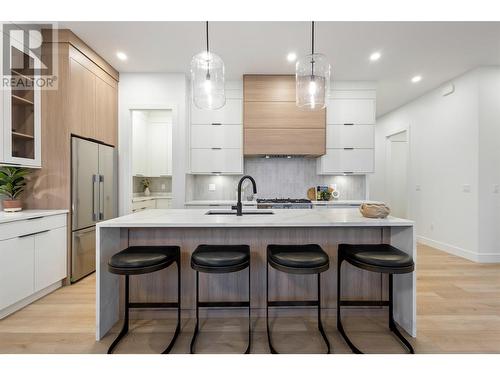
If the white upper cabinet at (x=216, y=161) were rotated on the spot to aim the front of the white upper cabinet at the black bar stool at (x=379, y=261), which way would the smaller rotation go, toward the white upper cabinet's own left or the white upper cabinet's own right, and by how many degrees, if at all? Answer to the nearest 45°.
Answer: approximately 45° to the white upper cabinet's own left

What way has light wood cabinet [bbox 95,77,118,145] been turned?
to the viewer's right

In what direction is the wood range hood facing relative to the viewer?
toward the camera

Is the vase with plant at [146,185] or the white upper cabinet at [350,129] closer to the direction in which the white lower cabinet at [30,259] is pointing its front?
the white upper cabinet

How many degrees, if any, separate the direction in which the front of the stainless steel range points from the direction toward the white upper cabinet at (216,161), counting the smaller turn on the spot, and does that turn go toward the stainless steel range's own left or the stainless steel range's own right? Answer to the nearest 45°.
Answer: approximately 90° to the stainless steel range's own right

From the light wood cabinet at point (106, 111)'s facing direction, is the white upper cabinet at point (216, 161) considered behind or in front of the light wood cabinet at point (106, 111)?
in front

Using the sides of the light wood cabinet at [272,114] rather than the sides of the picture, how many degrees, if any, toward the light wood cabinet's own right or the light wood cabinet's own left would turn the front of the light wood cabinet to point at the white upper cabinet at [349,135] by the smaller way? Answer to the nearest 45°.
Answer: approximately 90° to the light wood cabinet's own left

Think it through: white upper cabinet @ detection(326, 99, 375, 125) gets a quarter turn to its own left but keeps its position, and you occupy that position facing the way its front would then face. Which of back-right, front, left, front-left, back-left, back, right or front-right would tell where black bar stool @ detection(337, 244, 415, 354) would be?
right

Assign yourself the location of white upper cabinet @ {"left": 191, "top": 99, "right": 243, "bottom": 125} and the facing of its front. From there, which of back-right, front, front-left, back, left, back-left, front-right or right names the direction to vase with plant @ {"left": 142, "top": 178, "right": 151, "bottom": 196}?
back-right

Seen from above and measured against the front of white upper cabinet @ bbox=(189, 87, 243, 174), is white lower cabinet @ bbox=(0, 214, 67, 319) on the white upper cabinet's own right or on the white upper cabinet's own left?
on the white upper cabinet's own right

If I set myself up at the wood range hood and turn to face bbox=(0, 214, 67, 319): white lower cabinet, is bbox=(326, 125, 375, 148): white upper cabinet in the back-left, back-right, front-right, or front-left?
back-left

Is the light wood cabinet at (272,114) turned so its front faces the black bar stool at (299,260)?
yes

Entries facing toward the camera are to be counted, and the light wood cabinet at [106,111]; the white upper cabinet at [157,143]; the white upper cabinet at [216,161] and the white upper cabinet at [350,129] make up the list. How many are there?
3

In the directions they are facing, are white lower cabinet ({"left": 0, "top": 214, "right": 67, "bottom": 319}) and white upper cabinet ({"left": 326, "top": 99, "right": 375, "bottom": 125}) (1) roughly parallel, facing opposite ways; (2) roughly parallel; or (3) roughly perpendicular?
roughly perpendicular

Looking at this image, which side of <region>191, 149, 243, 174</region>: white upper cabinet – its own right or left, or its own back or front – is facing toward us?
front
